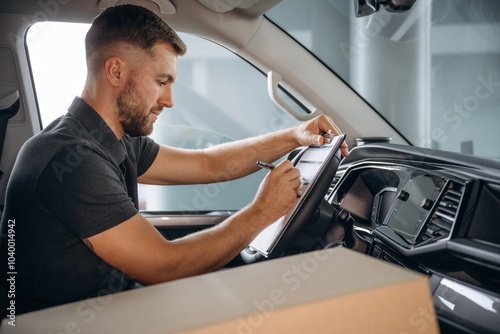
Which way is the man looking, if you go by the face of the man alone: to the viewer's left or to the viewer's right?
to the viewer's right

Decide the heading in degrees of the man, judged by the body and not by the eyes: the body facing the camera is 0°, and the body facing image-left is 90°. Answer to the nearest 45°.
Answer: approximately 270°
